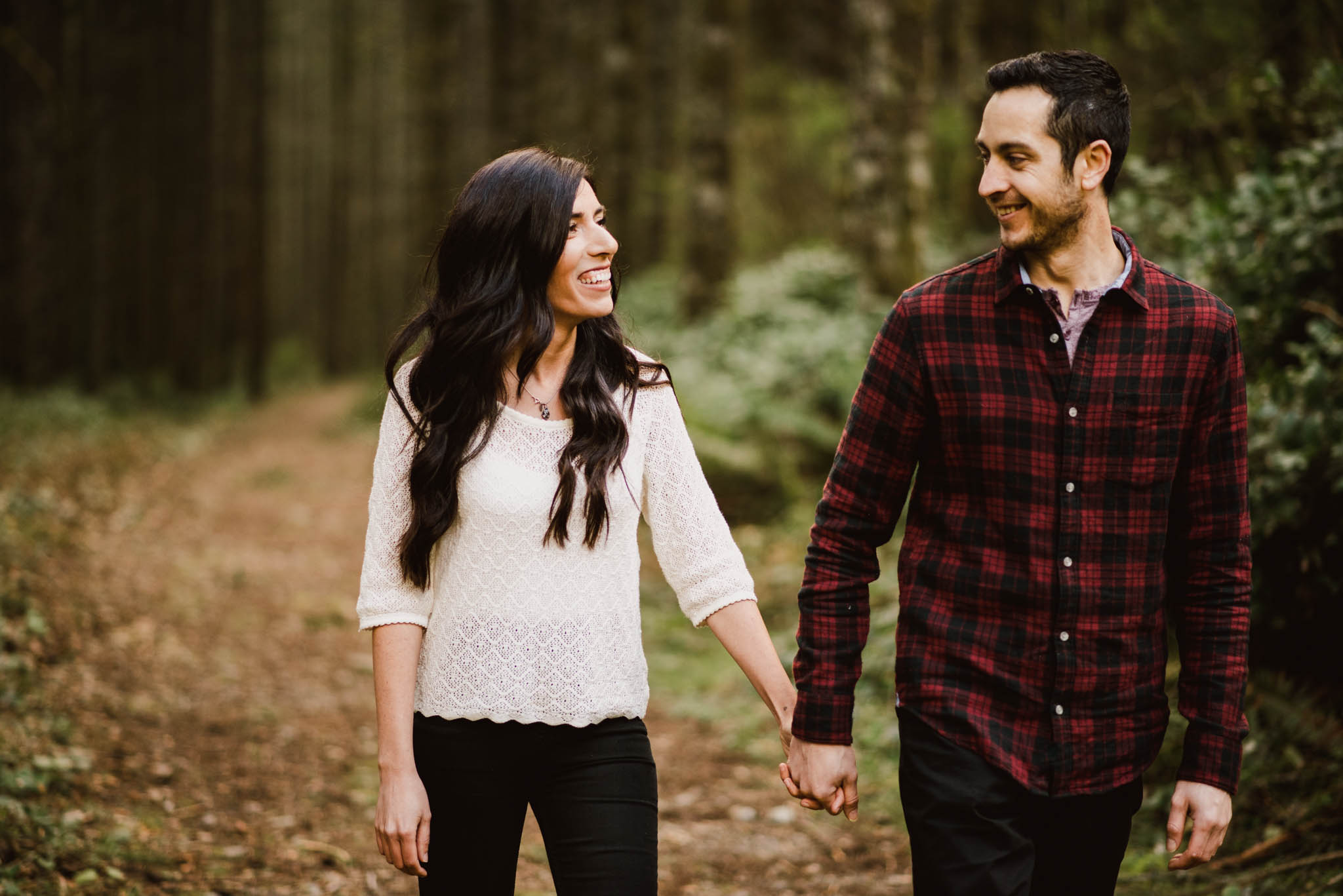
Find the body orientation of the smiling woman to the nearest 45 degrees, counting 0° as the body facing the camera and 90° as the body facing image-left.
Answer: approximately 0°

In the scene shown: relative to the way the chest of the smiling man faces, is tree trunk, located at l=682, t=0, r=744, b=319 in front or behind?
behind

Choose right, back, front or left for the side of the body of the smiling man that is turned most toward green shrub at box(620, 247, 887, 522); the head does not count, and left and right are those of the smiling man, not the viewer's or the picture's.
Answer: back

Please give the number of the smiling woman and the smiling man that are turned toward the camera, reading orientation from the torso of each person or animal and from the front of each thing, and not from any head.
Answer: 2

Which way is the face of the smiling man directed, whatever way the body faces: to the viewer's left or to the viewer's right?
to the viewer's left

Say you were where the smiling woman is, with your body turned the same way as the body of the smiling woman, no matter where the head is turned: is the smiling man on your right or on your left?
on your left

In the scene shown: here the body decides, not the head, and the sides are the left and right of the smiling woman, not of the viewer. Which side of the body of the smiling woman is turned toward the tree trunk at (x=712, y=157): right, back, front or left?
back

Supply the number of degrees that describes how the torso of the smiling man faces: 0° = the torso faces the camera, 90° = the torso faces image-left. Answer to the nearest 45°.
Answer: approximately 0°

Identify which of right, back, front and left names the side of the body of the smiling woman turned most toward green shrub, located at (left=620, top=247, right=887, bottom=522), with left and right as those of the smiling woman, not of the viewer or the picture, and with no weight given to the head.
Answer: back

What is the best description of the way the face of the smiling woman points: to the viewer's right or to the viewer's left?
to the viewer's right

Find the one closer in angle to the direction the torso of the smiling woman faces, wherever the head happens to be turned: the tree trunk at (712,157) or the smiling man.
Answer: the smiling man
